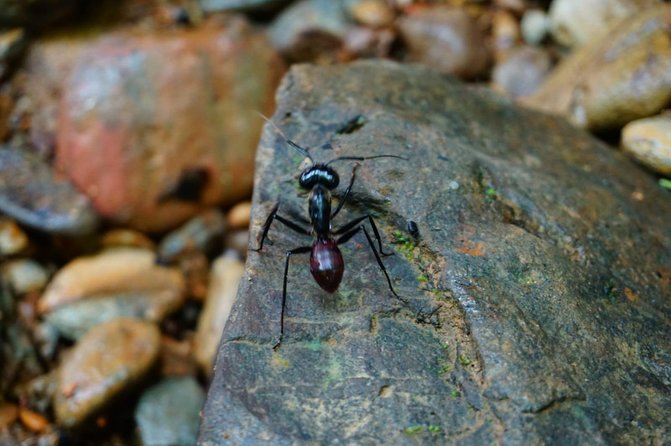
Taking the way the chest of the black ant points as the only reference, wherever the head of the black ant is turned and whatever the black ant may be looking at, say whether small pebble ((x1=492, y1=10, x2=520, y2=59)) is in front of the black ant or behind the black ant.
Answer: in front

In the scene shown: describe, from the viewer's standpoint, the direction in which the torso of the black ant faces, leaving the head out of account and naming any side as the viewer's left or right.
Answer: facing away from the viewer

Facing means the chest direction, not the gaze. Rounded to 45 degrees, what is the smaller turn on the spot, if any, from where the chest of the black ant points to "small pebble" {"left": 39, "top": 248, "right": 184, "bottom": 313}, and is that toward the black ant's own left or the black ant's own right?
approximately 45° to the black ant's own left

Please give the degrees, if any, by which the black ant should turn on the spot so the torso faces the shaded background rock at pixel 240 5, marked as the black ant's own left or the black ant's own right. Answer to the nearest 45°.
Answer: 0° — it already faces it

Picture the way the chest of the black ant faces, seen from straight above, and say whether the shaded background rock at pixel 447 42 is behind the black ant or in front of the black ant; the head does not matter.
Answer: in front

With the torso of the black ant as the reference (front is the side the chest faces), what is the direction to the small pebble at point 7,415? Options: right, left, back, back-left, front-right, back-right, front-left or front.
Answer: left

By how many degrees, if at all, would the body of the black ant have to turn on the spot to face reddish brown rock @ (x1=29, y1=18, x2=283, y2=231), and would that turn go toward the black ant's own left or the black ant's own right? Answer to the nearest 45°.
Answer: approximately 45° to the black ant's own left

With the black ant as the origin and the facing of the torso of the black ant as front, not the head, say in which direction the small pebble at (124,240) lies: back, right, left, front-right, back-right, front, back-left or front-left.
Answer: front-left

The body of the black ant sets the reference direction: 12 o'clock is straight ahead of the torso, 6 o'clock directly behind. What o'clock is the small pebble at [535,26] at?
The small pebble is roughly at 1 o'clock from the black ant.

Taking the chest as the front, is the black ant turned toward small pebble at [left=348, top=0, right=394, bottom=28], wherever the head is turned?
yes
